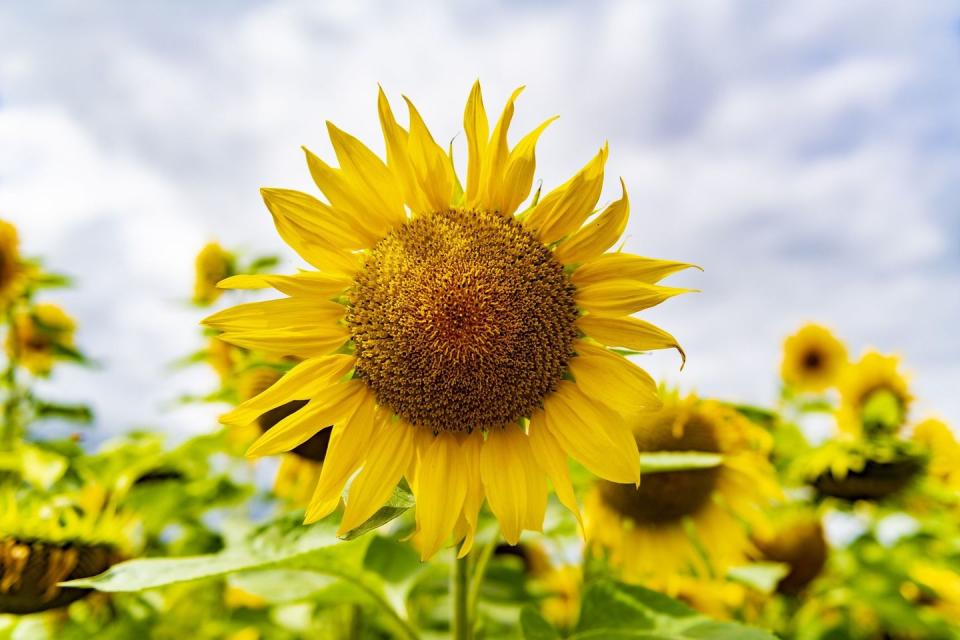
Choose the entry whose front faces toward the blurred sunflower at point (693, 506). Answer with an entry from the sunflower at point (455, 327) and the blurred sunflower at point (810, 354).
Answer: the blurred sunflower at point (810, 354)

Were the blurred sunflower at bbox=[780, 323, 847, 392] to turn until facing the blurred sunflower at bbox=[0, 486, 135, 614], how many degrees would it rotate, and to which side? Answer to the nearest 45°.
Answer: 0° — it already faces it

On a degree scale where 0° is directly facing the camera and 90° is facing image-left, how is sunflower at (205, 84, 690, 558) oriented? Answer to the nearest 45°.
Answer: approximately 0°

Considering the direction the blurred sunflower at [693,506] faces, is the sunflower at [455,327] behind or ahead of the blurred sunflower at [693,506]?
ahead

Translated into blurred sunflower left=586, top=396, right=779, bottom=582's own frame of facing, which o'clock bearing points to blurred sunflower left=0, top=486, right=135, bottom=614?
blurred sunflower left=0, top=486, right=135, bottom=614 is roughly at 2 o'clock from blurred sunflower left=586, top=396, right=779, bottom=582.

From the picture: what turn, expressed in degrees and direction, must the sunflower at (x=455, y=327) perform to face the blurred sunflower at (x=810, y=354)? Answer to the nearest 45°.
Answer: approximately 135° to its left

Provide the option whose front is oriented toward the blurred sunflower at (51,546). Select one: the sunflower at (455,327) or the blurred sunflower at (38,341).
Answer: the blurred sunflower at (38,341)

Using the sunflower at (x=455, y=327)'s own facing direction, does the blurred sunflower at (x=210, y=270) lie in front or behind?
behind
